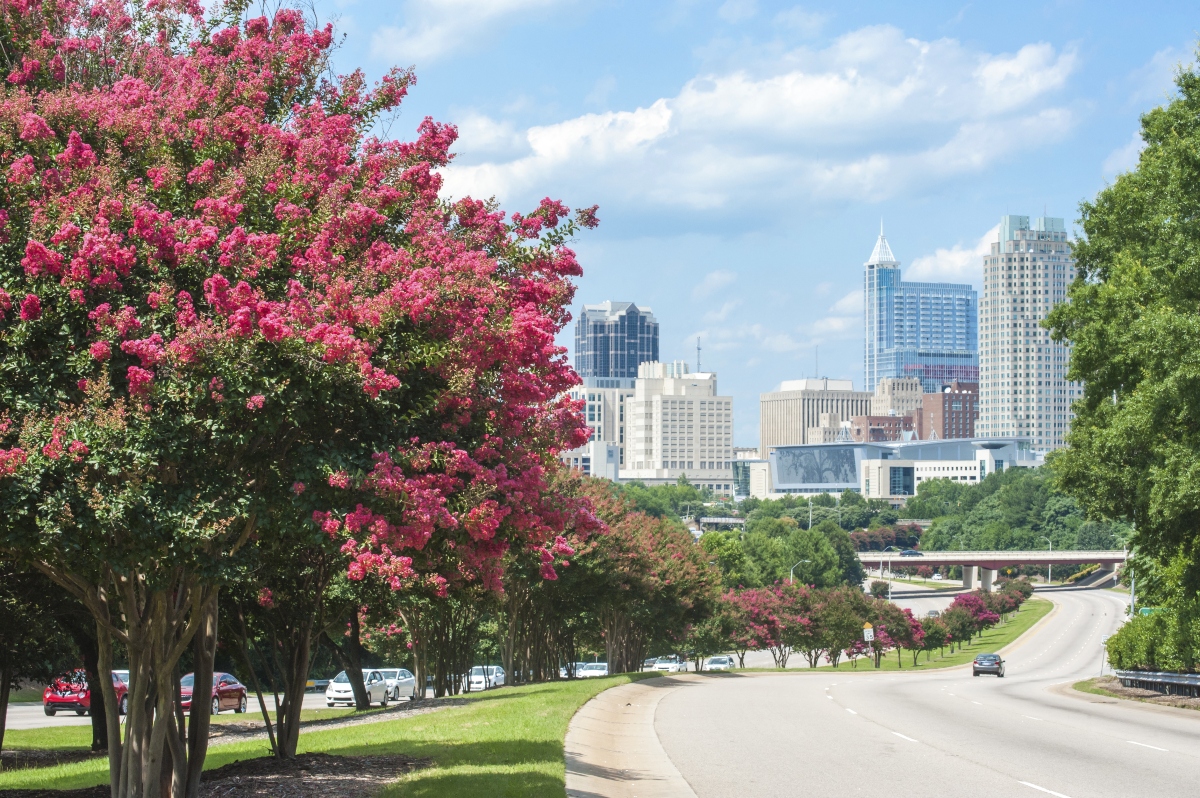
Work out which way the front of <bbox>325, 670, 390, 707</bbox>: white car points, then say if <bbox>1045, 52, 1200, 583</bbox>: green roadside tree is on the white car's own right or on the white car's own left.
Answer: on the white car's own left

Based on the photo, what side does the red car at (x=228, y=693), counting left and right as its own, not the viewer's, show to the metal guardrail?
left

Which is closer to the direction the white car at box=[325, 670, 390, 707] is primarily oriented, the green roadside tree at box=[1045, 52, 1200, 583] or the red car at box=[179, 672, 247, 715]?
the red car

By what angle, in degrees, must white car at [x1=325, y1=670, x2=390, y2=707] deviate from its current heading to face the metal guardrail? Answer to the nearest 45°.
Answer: approximately 90° to its left

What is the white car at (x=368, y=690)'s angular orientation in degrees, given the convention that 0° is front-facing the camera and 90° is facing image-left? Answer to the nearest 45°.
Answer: approximately 45°

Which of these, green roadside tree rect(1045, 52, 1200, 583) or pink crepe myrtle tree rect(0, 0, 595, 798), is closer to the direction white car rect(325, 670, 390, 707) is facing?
the pink crepe myrtle tree

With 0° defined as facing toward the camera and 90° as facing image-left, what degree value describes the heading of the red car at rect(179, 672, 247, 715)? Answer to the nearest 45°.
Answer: approximately 45°
